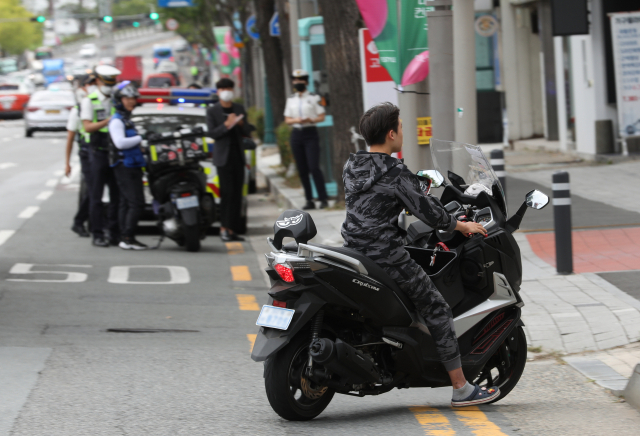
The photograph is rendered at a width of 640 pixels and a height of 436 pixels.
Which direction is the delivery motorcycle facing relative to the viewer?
away from the camera

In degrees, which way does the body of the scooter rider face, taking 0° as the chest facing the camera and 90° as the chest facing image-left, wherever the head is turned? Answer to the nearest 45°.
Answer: approximately 225°

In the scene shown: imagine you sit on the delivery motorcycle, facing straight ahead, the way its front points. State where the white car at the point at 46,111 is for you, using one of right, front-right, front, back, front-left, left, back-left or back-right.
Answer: front

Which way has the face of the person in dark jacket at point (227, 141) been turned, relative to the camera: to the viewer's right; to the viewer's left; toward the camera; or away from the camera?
toward the camera

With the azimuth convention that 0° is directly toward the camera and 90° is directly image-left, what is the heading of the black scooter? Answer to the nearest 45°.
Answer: approximately 225°

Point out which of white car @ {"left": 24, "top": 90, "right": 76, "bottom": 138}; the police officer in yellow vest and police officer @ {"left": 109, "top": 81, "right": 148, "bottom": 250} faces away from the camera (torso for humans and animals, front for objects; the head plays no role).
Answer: the white car

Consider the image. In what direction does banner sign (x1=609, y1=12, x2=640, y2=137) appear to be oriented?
toward the camera

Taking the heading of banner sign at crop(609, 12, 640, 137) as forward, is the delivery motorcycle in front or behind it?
in front

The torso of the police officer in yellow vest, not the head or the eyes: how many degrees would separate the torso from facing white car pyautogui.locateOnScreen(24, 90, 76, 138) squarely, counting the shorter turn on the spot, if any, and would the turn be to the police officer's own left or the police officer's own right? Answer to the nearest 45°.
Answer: approximately 135° to the police officer's own left

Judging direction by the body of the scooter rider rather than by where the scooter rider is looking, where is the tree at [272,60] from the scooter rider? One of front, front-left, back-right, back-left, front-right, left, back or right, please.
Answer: front-left

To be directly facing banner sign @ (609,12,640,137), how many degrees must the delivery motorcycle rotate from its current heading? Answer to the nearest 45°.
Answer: approximately 45° to its right

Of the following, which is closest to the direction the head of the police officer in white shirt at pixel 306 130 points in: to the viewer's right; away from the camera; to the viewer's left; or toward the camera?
toward the camera
